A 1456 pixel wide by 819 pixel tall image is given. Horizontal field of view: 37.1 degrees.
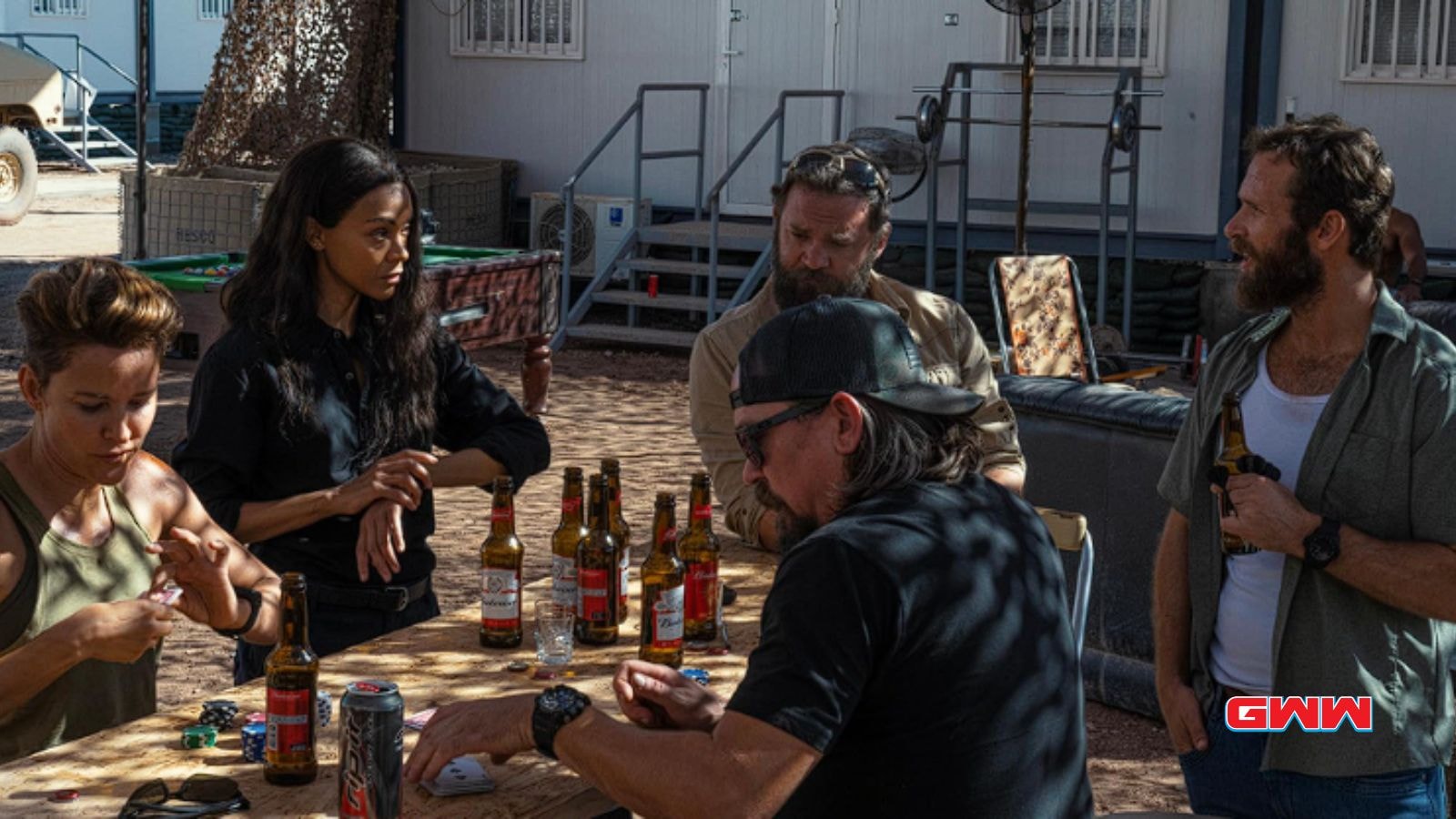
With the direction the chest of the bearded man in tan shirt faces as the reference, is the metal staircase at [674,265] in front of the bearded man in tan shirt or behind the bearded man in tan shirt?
behind

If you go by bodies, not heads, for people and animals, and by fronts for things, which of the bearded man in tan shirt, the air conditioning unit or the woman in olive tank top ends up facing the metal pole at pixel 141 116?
the air conditioning unit

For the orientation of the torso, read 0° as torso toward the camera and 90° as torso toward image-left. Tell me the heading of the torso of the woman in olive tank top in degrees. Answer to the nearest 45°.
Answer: approximately 315°

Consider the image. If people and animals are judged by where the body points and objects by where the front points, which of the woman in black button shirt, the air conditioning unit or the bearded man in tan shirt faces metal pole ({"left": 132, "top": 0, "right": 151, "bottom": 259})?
the air conditioning unit

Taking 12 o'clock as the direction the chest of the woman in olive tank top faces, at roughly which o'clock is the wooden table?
The wooden table is roughly at 12 o'clock from the woman in olive tank top.

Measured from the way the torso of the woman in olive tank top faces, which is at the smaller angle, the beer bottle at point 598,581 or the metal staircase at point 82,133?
the beer bottle

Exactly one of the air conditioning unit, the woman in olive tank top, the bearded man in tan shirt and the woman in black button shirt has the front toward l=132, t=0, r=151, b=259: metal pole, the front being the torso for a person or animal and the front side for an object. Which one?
the air conditioning unit

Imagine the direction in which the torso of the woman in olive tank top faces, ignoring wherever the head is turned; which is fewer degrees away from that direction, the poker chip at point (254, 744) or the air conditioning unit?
the poker chip
